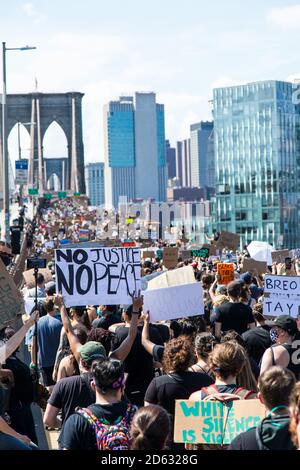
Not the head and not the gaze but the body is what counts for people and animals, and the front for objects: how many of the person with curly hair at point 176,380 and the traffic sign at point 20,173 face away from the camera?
1

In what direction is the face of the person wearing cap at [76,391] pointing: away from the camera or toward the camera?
away from the camera

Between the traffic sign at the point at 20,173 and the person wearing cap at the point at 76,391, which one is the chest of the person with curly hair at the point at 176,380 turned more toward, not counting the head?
the traffic sign

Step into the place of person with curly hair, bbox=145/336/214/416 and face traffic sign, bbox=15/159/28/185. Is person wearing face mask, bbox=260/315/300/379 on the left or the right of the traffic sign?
right

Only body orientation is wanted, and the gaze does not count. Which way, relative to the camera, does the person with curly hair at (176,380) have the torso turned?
away from the camera

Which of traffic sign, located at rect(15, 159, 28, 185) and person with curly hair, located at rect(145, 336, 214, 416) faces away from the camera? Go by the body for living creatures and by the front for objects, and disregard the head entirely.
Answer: the person with curly hair

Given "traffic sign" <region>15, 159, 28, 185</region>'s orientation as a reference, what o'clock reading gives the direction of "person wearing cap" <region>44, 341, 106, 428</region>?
The person wearing cap is roughly at 12 o'clock from the traffic sign.

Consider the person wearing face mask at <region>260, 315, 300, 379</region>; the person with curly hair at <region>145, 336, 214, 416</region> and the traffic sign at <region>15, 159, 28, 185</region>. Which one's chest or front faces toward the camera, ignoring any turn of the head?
the traffic sign

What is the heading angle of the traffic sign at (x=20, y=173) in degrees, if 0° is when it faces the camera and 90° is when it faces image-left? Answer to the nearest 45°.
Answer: approximately 0°

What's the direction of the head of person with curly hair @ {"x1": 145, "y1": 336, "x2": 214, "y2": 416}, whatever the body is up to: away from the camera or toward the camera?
away from the camera

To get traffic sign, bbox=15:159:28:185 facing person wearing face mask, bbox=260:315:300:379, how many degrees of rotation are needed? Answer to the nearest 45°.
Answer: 0° — it already faces them

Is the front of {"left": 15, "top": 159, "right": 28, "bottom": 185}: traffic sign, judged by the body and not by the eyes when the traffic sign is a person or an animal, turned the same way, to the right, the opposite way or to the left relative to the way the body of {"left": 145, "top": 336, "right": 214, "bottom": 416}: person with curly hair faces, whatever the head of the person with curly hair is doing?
the opposite way
